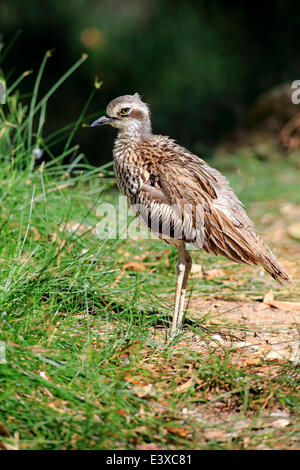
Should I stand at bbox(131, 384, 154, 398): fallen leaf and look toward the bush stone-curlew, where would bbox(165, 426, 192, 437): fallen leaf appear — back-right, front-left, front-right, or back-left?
back-right

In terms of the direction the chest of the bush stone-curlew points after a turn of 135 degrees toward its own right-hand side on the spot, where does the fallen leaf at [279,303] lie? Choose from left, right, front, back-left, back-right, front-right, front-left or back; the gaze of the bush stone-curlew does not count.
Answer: front

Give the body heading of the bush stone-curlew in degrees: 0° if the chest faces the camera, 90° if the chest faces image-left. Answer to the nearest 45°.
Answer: approximately 90°

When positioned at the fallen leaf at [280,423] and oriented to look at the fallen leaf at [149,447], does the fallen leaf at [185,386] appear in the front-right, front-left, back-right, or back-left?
front-right

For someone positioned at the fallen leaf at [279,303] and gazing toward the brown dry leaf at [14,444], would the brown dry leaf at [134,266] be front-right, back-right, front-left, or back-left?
front-right

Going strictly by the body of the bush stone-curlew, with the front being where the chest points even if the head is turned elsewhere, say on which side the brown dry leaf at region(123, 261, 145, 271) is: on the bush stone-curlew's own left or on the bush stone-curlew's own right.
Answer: on the bush stone-curlew's own right

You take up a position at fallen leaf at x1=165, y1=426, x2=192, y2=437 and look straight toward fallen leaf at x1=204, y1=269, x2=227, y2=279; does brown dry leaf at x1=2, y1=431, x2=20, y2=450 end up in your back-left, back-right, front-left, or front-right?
back-left

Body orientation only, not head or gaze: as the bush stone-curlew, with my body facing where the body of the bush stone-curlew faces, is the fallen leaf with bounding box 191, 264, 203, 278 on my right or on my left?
on my right
